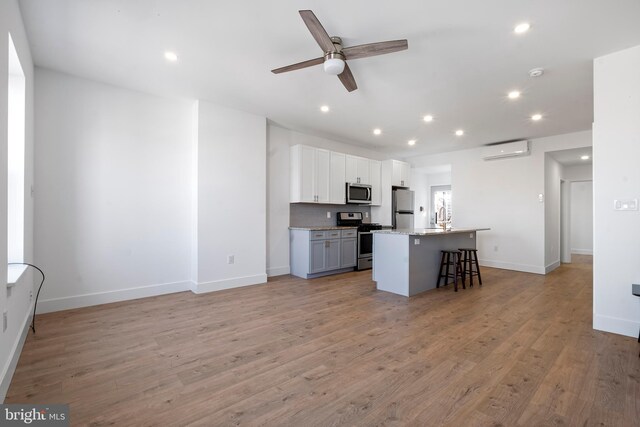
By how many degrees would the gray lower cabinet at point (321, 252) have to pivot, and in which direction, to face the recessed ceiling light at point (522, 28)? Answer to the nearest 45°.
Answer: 0° — it already faces it

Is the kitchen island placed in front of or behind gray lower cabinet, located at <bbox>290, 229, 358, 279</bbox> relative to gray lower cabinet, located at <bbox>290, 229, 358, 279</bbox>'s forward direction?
in front

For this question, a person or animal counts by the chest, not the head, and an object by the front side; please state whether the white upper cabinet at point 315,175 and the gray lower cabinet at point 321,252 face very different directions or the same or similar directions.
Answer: same or similar directions

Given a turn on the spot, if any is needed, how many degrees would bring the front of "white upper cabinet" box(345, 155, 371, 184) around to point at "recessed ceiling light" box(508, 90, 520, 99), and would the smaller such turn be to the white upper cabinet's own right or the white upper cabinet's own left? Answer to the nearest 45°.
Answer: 0° — it already faces it

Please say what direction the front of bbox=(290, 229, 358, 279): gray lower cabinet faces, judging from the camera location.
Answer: facing the viewer and to the right of the viewer

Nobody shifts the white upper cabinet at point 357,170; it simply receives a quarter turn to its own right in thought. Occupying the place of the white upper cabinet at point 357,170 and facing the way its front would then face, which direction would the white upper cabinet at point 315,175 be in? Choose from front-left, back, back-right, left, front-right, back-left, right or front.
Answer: front

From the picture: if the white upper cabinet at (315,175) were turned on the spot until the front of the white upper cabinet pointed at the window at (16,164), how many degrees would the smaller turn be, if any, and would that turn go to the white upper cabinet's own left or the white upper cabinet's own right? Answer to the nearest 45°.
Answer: approximately 90° to the white upper cabinet's own right

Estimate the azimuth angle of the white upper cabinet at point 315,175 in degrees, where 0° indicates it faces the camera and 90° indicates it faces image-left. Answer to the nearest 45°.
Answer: approximately 315°

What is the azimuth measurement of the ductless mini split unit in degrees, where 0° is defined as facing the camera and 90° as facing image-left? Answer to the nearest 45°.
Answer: approximately 45°

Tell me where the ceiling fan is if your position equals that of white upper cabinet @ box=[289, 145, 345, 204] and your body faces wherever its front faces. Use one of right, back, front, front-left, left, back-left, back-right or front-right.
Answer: front-right

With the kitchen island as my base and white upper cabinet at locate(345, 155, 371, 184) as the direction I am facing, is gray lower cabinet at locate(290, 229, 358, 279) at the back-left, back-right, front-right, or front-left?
front-left

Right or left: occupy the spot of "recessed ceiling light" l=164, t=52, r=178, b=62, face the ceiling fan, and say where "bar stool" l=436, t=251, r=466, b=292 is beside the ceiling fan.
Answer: left

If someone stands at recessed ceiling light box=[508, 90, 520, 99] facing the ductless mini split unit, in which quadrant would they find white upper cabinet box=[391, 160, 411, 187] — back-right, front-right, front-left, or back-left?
front-left

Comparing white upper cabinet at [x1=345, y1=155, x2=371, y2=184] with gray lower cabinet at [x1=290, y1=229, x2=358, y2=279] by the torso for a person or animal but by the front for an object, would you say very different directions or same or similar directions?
same or similar directions

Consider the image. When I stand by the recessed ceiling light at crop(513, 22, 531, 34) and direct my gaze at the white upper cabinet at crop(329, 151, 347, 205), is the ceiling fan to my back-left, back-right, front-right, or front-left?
front-left

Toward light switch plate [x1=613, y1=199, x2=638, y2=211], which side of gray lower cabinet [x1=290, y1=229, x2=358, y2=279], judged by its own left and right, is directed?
front

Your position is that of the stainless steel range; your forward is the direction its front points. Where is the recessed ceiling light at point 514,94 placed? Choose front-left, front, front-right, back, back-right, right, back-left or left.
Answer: front
